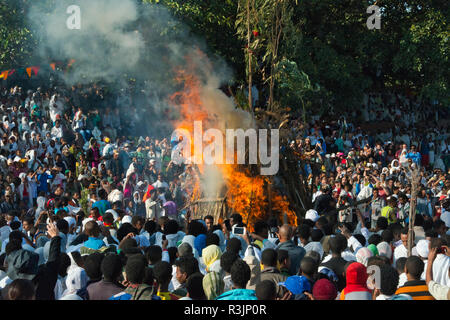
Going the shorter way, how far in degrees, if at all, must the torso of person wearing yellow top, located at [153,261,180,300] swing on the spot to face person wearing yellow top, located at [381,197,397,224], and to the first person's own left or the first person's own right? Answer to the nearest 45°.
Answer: approximately 45° to the first person's own right

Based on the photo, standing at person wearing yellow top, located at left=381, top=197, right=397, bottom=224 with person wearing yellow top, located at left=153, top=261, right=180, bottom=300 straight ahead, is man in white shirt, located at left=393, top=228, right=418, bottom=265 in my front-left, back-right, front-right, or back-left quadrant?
front-left

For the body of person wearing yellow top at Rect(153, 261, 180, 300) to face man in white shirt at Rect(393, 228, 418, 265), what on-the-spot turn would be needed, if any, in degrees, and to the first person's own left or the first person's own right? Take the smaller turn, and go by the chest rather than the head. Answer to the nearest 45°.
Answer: approximately 45° to the first person's own right

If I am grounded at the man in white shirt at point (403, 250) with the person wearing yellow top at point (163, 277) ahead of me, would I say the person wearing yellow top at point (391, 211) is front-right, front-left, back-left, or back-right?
back-right

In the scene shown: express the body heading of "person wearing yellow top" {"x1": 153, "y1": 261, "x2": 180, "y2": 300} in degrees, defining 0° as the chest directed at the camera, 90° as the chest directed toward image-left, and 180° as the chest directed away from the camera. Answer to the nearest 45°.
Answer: approximately 180°

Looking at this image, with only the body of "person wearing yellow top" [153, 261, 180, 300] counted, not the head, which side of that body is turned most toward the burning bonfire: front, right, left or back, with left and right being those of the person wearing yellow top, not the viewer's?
front

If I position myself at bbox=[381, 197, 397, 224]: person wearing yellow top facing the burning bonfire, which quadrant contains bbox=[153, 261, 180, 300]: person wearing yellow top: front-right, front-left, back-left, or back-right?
front-left

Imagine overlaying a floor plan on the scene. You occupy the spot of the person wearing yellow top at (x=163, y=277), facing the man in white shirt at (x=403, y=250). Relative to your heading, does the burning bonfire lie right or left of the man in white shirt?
left

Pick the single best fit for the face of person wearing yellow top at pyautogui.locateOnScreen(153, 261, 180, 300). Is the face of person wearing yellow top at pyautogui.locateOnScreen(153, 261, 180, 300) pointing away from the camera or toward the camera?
away from the camera
